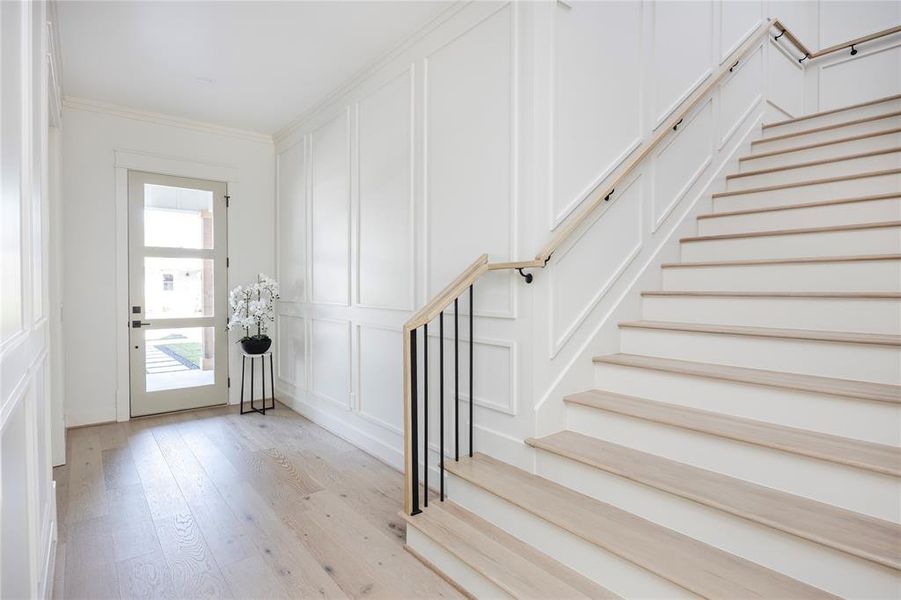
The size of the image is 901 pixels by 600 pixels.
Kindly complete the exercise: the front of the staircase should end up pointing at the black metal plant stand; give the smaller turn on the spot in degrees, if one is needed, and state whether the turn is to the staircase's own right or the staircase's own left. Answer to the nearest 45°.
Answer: approximately 45° to the staircase's own right

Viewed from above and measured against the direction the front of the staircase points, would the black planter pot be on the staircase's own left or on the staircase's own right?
on the staircase's own right

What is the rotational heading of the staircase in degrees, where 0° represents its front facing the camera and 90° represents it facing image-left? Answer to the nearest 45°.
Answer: approximately 45°

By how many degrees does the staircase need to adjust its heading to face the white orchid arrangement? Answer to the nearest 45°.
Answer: approximately 45° to its right

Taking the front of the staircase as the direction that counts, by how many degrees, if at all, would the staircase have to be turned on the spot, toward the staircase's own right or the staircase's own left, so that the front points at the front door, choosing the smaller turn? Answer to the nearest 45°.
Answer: approximately 45° to the staircase's own right
